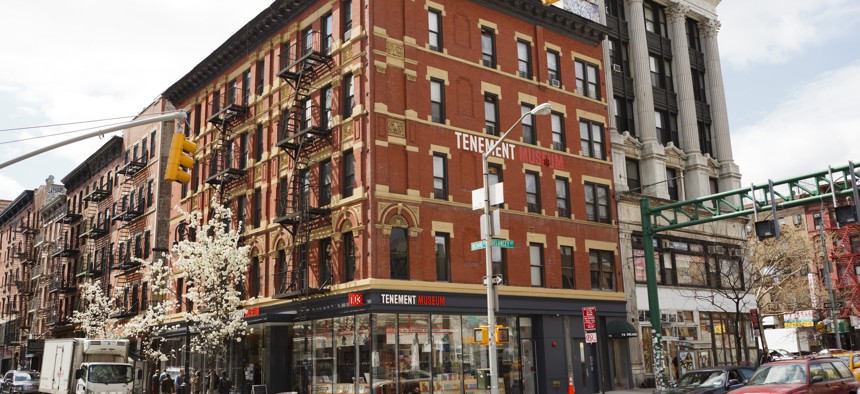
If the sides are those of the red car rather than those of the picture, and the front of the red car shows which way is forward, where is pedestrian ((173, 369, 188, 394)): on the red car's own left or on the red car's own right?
on the red car's own right

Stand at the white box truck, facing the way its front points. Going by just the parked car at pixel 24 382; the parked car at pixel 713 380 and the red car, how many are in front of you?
2

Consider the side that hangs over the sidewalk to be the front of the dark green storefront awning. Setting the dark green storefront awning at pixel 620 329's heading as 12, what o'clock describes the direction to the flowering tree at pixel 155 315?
The flowering tree is roughly at 3 o'clock from the dark green storefront awning.

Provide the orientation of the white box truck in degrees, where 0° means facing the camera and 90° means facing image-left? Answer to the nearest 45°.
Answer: approximately 315°

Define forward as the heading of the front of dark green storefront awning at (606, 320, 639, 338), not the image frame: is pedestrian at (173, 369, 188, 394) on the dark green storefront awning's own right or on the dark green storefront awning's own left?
on the dark green storefront awning's own right

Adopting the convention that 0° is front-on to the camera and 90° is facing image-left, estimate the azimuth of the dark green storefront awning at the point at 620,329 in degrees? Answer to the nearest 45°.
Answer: approximately 0°

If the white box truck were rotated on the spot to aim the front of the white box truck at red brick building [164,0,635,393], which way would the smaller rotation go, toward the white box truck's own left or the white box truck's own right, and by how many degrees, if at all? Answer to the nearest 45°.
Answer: approximately 90° to the white box truck's own left

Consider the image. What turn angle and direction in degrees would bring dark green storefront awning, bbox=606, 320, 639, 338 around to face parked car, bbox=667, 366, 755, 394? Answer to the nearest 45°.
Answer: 0° — it already faces it

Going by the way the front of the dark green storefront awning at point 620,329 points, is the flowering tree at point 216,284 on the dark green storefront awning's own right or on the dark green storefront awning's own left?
on the dark green storefront awning's own right

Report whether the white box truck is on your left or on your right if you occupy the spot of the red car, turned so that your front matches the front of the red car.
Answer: on your right

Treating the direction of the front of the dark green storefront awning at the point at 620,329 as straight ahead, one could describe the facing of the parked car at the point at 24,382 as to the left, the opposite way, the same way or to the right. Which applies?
the same way
